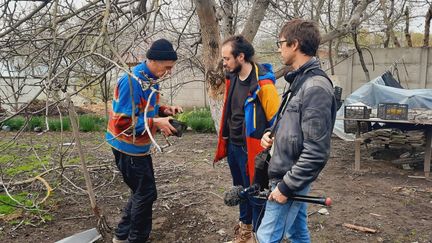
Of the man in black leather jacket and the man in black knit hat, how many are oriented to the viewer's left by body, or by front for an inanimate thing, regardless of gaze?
1

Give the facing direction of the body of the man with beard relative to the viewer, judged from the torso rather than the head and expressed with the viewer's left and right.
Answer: facing the viewer and to the left of the viewer

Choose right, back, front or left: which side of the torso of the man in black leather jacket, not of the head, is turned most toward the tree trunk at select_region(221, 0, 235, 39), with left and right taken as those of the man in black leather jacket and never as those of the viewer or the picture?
right

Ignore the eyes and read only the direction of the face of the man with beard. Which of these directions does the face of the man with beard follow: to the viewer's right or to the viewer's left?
to the viewer's left

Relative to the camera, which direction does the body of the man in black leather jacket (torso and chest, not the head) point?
to the viewer's left

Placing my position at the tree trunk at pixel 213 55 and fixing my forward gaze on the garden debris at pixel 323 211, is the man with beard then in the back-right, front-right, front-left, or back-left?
front-right

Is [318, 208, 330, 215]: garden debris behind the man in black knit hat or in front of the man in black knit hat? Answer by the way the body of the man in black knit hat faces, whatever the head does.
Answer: in front

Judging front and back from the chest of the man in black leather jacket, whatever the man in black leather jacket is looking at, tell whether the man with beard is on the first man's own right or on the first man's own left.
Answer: on the first man's own right

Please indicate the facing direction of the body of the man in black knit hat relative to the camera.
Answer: to the viewer's right

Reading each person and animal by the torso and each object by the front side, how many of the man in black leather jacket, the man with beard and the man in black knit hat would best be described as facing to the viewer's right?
1

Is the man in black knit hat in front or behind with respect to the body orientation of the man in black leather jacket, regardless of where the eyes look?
in front

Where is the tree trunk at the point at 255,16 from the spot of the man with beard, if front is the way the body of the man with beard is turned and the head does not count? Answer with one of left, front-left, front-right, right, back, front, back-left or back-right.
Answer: back-right
